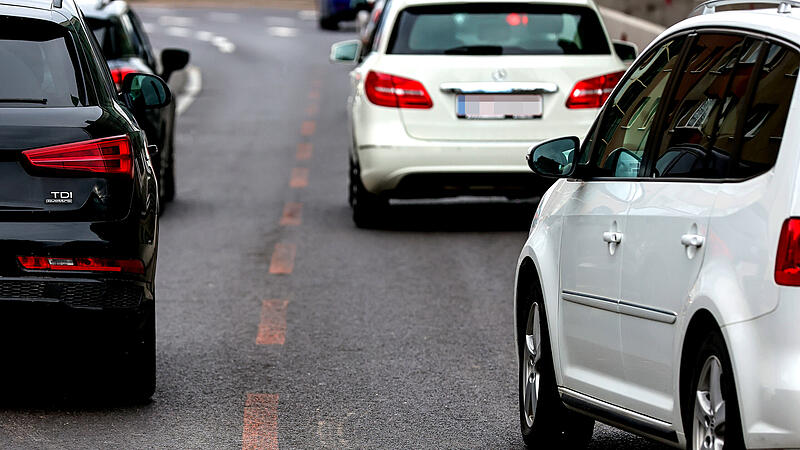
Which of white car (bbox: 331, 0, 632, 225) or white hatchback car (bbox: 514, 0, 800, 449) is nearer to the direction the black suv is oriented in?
the white car

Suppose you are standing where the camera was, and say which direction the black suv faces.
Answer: facing away from the viewer

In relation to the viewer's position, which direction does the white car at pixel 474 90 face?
facing away from the viewer

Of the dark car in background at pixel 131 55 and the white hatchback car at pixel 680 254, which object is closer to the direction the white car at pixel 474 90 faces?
the dark car in background

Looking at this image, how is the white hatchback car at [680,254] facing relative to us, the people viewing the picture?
facing away from the viewer and to the left of the viewer

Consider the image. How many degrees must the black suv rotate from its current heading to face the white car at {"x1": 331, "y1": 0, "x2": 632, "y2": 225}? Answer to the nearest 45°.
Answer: approximately 45° to its right

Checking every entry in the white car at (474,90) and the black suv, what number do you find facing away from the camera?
2

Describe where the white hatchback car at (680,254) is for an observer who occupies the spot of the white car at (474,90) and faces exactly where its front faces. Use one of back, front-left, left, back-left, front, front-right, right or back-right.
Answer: back
